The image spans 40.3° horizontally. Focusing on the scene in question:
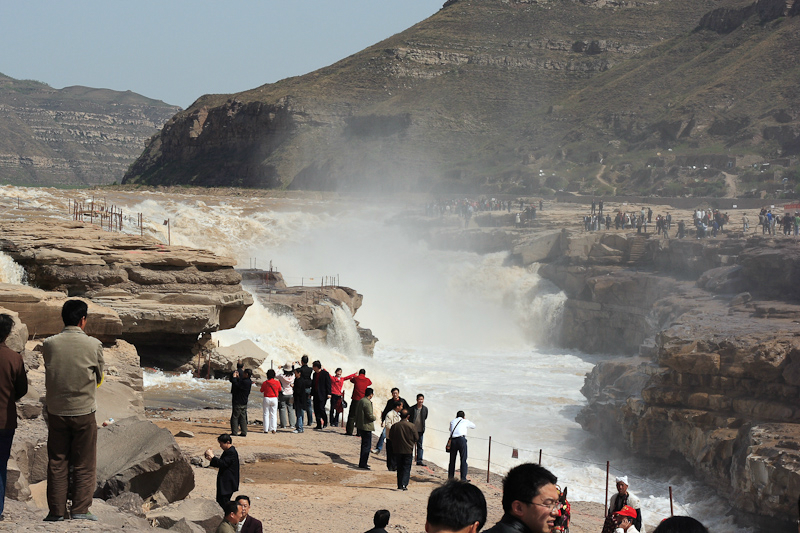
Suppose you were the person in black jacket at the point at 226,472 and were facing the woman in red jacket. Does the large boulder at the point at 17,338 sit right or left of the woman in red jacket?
left

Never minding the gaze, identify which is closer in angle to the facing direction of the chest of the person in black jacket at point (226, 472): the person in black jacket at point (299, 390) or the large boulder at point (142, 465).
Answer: the large boulder

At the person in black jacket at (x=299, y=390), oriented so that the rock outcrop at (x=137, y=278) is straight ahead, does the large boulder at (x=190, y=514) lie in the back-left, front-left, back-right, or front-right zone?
back-left

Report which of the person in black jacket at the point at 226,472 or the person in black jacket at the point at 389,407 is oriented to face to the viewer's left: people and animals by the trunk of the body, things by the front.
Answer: the person in black jacket at the point at 226,472

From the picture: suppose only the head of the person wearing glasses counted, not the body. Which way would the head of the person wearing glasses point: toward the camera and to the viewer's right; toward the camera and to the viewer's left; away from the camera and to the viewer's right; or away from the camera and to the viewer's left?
toward the camera and to the viewer's right

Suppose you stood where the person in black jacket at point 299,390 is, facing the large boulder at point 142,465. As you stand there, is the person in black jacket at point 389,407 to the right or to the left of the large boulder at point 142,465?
left

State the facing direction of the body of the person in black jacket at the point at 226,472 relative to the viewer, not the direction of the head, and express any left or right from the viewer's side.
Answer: facing to the left of the viewer

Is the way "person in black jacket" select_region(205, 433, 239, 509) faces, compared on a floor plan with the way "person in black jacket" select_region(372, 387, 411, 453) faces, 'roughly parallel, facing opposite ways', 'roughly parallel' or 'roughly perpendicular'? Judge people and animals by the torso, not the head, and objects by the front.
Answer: roughly perpendicular
